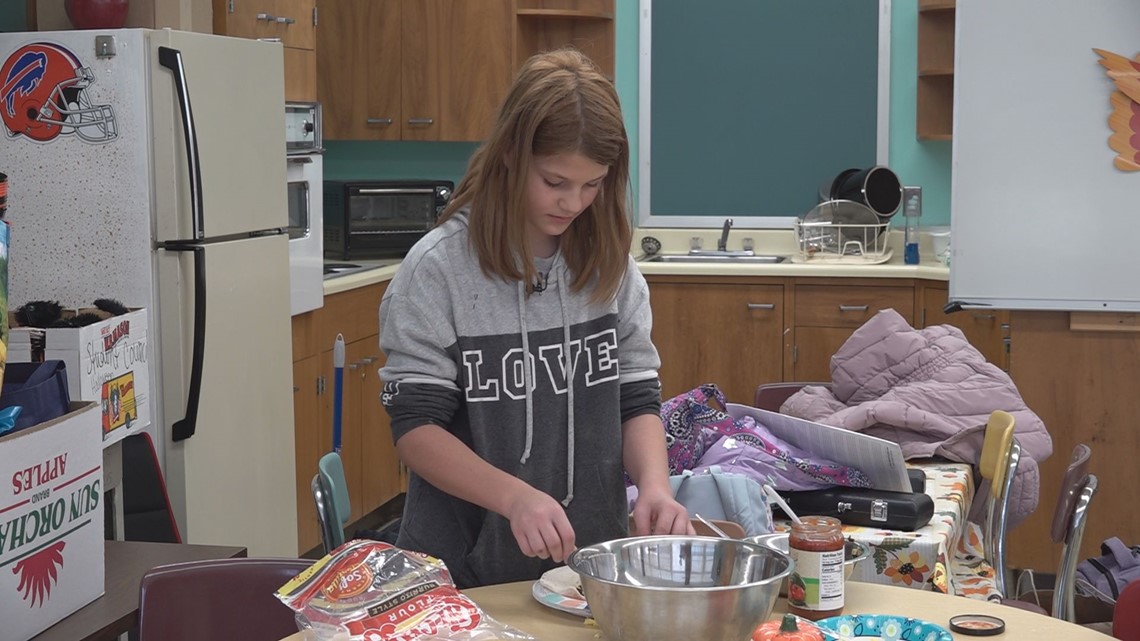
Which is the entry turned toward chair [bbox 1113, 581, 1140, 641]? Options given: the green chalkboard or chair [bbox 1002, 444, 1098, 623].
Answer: the green chalkboard

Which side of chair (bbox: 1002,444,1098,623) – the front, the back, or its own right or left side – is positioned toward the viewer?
left

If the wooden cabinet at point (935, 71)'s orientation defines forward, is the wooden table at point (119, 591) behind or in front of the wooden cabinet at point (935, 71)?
in front

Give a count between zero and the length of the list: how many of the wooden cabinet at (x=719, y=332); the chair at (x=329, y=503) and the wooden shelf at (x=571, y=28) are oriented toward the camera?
2

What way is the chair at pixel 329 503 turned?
to the viewer's right

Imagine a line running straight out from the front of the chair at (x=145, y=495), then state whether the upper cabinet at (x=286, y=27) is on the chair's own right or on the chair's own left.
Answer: on the chair's own left

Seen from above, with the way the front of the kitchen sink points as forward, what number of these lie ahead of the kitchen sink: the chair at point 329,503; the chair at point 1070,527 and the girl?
3

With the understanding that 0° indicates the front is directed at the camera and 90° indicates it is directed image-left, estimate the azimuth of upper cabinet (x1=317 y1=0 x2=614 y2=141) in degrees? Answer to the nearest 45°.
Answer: approximately 0°
